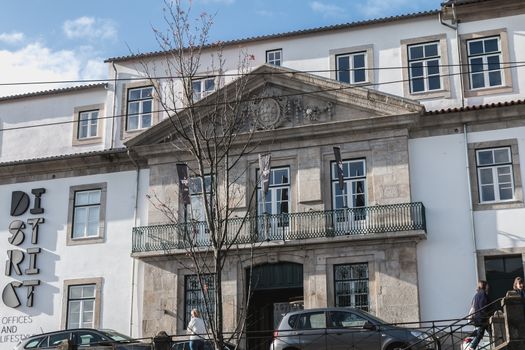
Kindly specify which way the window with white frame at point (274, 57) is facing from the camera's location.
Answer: facing the viewer and to the left of the viewer

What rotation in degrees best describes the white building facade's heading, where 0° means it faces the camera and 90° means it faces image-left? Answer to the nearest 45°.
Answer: approximately 45°
